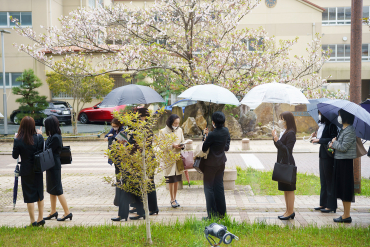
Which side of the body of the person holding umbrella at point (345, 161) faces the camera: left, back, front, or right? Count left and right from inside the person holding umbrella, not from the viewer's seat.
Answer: left

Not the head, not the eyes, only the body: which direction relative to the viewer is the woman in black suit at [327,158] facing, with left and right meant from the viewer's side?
facing to the left of the viewer

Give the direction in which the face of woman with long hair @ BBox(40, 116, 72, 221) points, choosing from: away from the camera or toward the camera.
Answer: away from the camera

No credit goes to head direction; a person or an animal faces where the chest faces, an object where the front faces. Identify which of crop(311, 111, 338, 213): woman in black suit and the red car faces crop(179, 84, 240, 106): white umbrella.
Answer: the woman in black suit

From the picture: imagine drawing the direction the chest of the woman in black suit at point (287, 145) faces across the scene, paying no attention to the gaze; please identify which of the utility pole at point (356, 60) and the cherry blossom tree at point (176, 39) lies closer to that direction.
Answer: the cherry blossom tree

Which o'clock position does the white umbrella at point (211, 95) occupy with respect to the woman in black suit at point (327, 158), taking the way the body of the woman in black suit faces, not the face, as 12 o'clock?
The white umbrella is roughly at 12 o'clock from the woman in black suit.

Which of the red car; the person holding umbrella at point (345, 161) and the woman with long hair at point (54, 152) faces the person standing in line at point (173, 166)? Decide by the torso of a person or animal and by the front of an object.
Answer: the person holding umbrella

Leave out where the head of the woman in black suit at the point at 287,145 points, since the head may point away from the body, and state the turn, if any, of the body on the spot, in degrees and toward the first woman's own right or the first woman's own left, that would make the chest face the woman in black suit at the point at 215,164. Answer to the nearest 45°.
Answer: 0° — they already face them

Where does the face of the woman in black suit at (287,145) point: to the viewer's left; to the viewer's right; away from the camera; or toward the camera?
to the viewer's left

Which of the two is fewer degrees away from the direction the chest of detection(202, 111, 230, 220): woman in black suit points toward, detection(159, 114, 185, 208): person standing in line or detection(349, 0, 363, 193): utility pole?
the person standing in line

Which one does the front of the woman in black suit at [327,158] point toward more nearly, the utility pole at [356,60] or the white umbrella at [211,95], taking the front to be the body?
the white umbrella

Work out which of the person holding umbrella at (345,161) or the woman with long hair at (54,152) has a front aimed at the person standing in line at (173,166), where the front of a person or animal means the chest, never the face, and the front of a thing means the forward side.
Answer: the person holding umbrella

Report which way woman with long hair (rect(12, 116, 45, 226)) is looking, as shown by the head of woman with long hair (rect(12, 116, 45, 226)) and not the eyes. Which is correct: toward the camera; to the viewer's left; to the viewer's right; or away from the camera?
away from the camera

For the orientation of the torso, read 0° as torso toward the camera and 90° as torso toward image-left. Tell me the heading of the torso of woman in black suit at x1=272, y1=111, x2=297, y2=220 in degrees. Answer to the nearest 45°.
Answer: approximately 90°

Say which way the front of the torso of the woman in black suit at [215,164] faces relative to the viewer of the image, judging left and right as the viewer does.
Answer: facing away from the viewer and to the left of the viewer

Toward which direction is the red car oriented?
to the viewer's left
